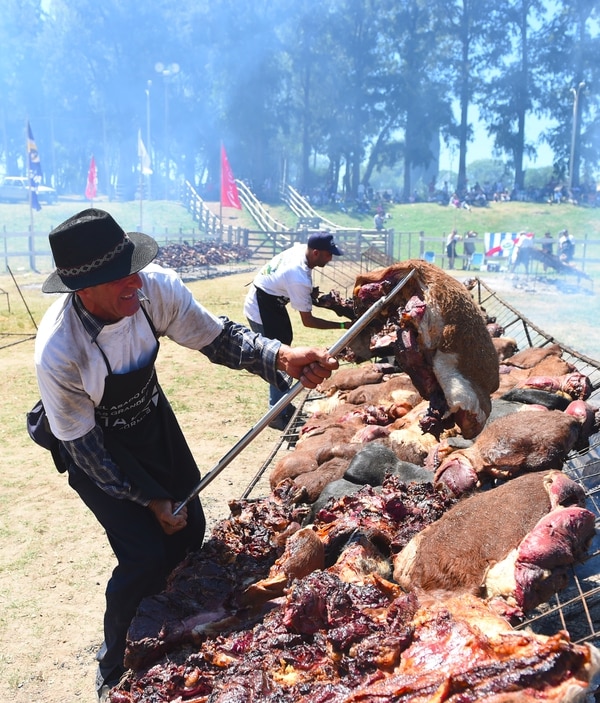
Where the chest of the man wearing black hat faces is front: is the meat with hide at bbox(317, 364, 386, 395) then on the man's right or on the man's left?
on the man's left

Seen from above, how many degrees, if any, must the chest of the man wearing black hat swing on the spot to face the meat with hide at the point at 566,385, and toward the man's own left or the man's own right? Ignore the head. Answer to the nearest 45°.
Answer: approximately 90° to the man's own left

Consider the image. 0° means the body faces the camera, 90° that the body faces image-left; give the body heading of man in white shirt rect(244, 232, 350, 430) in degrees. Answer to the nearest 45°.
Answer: approximately 270°

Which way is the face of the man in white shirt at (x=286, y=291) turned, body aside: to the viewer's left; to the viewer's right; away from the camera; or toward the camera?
to the viewer's right

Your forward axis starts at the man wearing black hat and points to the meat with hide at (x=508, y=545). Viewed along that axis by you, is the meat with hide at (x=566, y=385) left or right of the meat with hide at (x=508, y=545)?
left

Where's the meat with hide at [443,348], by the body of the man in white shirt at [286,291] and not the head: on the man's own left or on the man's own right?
on the man's own right
